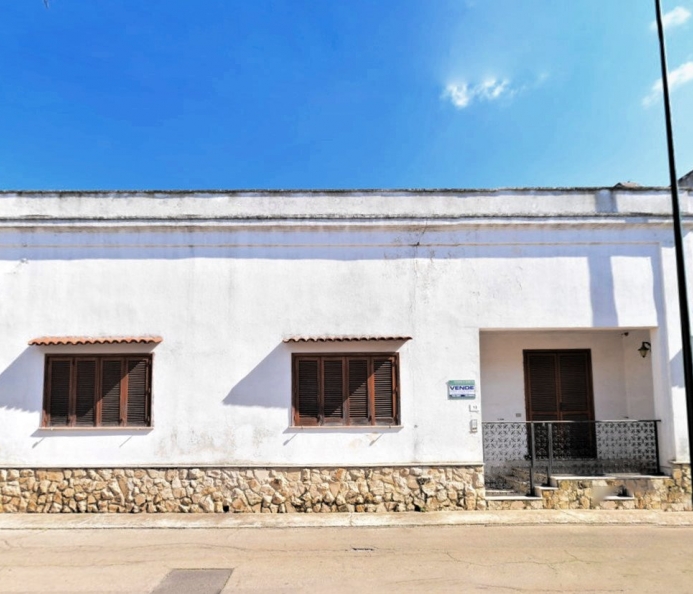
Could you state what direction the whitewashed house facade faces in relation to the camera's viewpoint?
facing the viewer
